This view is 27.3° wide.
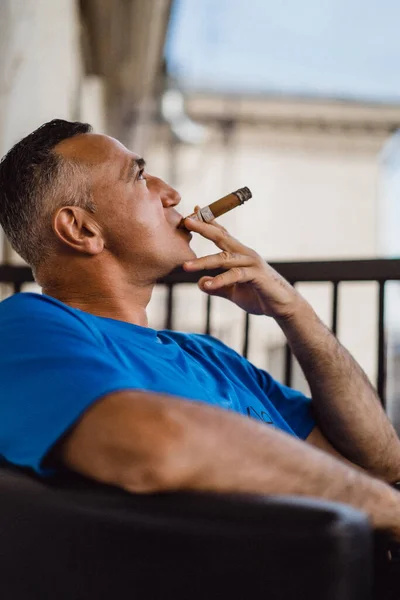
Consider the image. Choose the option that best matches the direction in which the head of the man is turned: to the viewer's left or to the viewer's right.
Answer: to the viewer's right

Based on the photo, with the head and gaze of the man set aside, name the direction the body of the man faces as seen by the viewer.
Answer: to the viewer's right

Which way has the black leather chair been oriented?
to the viewer's right

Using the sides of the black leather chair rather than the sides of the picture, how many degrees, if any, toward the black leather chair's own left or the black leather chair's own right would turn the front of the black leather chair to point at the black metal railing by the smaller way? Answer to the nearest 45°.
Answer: approximately 90° to the black leather chair's own left
